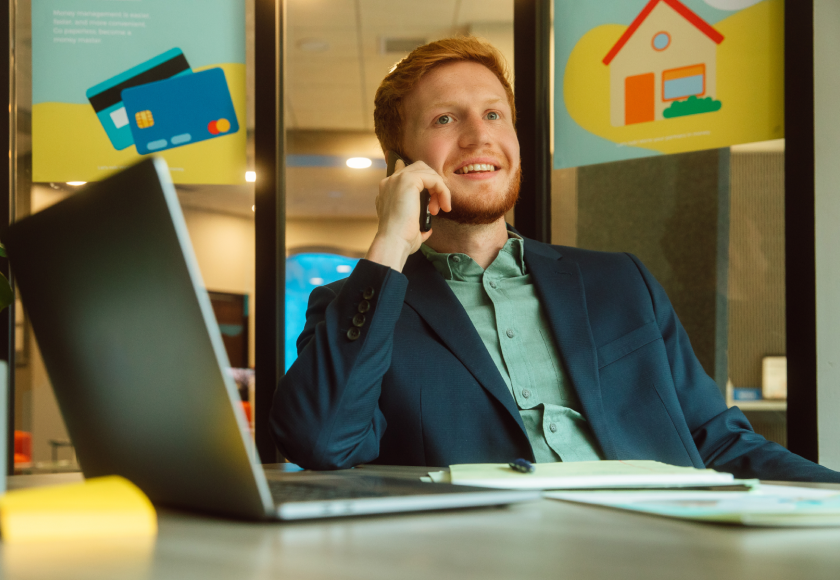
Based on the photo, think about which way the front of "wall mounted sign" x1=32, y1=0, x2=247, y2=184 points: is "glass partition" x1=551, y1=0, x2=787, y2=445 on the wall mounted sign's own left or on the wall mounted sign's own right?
on the wall mounted sign's own left

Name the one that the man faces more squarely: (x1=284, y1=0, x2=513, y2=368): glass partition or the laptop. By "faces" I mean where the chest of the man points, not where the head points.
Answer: the laptop

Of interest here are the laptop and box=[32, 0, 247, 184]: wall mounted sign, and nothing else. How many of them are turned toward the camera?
1

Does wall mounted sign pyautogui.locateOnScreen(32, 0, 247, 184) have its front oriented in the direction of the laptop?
yes

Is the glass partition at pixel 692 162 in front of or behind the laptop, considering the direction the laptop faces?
in front

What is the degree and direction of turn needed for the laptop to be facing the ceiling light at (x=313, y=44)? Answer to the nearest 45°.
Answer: approximately 45° to its left

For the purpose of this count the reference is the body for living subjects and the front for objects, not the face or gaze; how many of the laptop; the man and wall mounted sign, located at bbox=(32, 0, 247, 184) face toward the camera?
2

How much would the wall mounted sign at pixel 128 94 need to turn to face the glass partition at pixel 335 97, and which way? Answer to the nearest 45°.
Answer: approximately 90° to its left

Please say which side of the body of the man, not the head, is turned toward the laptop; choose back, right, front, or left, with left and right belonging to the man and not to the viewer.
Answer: front

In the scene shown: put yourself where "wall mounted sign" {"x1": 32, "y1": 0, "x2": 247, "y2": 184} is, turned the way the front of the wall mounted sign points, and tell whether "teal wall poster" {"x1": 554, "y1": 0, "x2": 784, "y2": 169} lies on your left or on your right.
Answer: on your left
